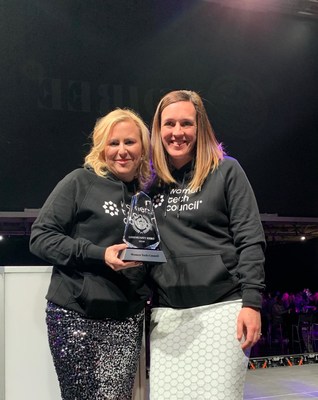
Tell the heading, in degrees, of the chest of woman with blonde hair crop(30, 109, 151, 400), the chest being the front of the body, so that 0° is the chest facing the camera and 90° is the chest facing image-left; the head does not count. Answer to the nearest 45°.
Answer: approximately 315°
